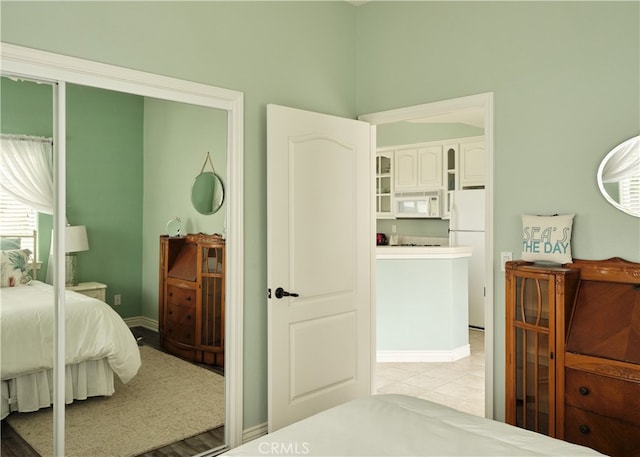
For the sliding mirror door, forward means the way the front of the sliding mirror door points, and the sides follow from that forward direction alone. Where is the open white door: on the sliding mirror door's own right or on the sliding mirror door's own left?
on the sliding mirror door's own left

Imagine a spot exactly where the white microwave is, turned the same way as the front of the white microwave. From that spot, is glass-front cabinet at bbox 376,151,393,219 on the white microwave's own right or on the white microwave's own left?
on the white microwave's own right

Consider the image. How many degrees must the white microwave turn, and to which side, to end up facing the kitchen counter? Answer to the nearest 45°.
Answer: approximately 45° to its left

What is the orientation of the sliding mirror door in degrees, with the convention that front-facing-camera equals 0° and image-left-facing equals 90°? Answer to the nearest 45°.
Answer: approximately 315°

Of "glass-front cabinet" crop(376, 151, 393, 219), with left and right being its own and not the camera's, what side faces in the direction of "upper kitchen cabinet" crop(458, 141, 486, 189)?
left

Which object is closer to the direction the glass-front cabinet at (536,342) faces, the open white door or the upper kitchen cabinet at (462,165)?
the open white door

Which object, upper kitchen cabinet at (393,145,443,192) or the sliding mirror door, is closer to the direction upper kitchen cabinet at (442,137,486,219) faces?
the sliding mirror door

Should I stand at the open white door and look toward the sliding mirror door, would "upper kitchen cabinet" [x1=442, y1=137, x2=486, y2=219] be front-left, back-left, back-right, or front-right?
back-right

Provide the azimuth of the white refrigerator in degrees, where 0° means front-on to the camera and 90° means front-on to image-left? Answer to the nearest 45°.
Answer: approximately 45°

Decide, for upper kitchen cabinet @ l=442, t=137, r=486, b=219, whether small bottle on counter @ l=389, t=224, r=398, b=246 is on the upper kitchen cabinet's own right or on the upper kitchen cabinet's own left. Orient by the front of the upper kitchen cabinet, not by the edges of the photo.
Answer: on the upper kitchen cabinet's own right
